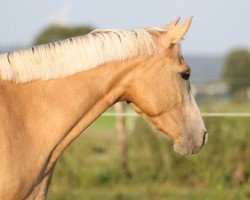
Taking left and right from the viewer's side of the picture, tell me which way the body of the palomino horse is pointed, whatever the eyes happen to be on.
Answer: facing to the right of the viewer

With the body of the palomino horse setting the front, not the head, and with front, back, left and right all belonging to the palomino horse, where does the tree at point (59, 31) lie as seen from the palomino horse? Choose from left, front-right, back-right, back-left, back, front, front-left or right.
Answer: left

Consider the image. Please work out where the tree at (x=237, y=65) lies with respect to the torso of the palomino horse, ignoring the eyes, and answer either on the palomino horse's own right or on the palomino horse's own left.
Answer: on the palomino horse's own left
